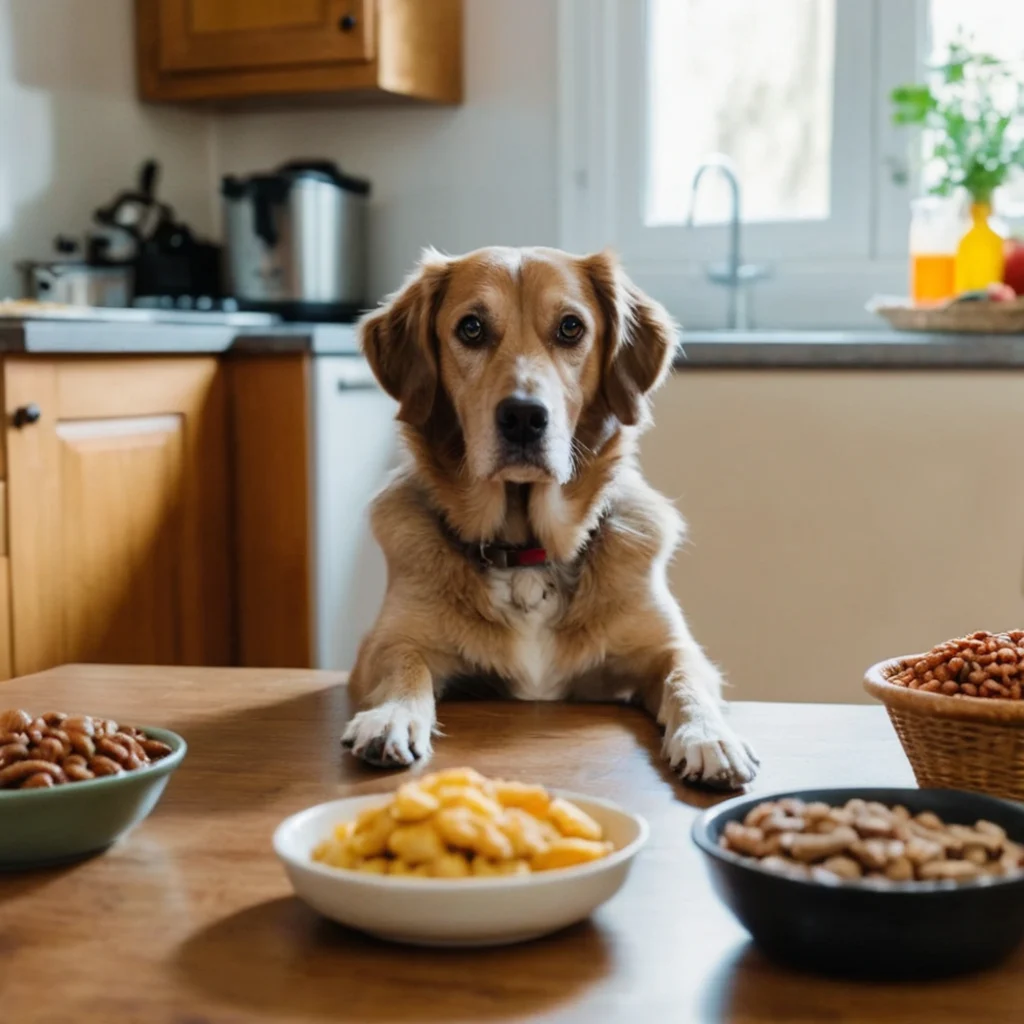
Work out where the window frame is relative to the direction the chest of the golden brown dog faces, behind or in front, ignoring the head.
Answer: behind

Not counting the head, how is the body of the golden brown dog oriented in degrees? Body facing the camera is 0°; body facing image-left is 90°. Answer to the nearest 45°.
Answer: approximately 0°

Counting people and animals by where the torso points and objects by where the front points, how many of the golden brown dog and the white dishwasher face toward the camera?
2

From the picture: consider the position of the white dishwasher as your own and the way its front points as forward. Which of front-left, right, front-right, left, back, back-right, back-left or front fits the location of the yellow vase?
left

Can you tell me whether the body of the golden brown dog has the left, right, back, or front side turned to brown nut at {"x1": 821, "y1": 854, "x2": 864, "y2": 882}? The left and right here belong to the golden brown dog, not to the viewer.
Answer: front

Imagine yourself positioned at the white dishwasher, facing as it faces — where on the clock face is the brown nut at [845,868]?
The brown nut is roughly at 12 o'clock from the white dishwasher.

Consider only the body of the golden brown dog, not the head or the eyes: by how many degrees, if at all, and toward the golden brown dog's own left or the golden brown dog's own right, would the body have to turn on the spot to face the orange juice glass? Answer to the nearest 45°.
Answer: approximately 135° to the golden brown dog's own left

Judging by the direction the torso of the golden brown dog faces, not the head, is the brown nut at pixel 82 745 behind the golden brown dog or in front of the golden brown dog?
in front

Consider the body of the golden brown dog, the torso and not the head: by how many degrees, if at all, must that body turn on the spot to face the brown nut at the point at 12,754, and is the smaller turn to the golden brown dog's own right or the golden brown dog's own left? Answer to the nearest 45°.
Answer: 0° — it already faces it

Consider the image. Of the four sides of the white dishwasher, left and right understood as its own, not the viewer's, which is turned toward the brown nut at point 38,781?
front

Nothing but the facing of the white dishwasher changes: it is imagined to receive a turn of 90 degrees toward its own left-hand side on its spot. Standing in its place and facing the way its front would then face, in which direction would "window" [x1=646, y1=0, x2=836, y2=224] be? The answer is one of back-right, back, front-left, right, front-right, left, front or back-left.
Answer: front-left

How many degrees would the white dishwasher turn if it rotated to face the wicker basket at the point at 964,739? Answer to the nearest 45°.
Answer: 0° — it already faces it
